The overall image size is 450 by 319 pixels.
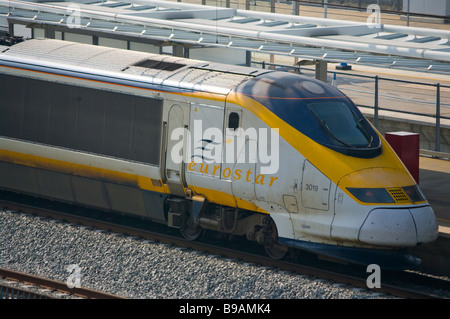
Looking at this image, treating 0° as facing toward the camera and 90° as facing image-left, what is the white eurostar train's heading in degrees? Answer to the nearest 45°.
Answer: approximately 315°

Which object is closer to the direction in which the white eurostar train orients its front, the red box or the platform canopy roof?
the red box

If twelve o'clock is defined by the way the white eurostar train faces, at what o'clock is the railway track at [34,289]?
The railway track is roughly at 3 o'clock from the white eurostar train.
